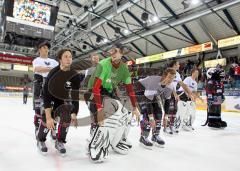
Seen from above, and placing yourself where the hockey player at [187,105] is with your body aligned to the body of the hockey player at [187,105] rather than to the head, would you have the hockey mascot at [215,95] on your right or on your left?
on your left

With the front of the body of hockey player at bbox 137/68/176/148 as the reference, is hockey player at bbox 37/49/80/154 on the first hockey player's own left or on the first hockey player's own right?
on the first hockey player's own right

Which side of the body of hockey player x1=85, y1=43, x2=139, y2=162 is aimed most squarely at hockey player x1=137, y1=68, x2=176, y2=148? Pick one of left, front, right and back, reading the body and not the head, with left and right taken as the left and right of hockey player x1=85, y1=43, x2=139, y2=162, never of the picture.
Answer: left

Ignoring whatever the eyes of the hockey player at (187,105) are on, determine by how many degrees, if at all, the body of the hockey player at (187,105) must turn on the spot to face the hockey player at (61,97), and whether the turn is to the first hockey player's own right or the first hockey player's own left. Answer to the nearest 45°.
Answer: approximately 90° to the first hockey player's own right

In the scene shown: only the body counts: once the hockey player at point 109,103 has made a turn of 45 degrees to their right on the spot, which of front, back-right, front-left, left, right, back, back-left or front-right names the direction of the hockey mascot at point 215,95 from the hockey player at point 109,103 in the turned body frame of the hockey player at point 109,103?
back-left

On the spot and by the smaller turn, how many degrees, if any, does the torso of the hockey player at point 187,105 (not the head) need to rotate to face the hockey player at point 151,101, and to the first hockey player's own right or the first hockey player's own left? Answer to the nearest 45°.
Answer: approximately 45° to the first hockey player's own right
